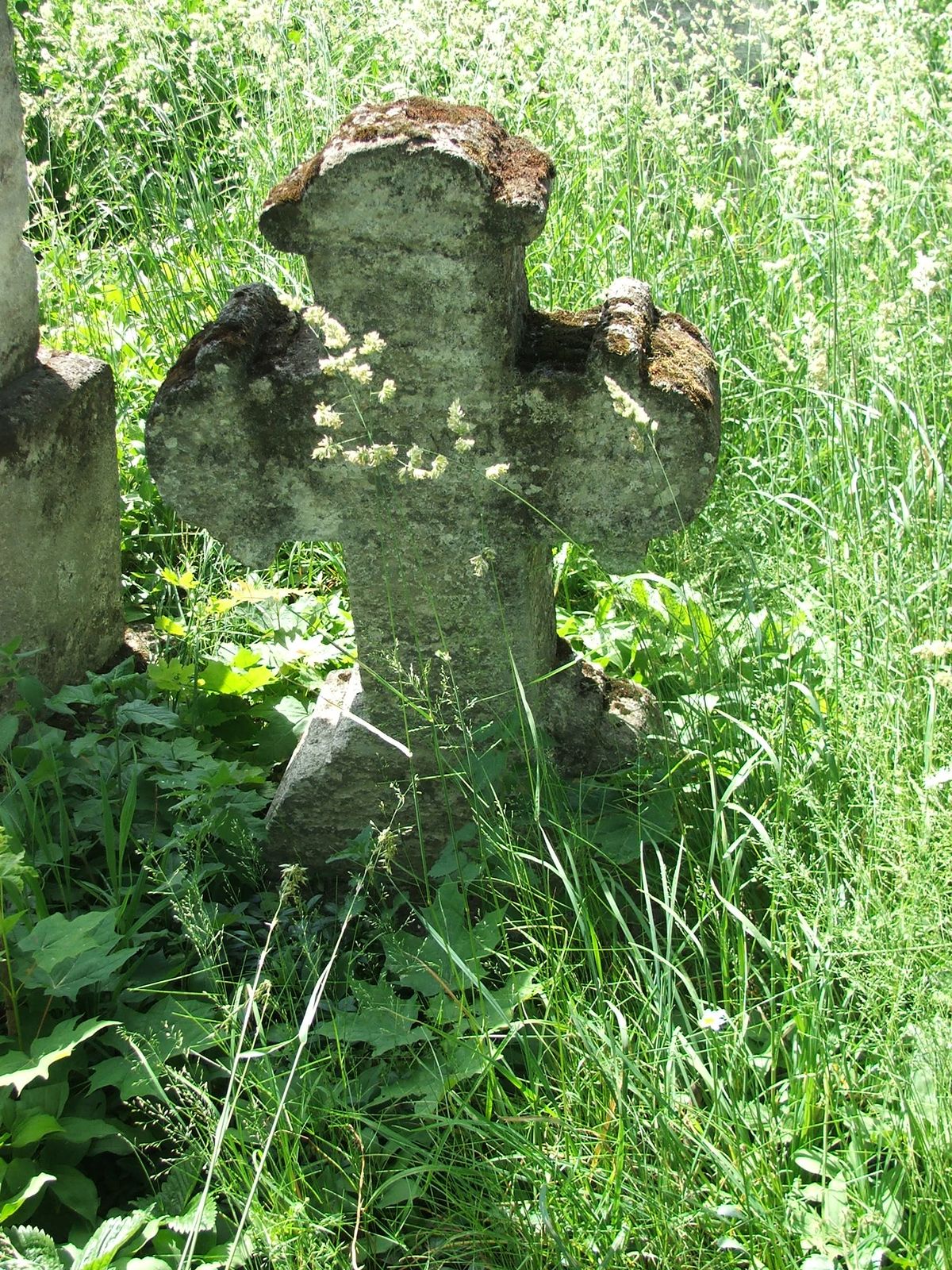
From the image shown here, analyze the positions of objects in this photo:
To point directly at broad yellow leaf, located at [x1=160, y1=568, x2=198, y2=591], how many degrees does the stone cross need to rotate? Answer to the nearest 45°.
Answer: approximately 135° to its right

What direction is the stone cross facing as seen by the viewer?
toward the camera
